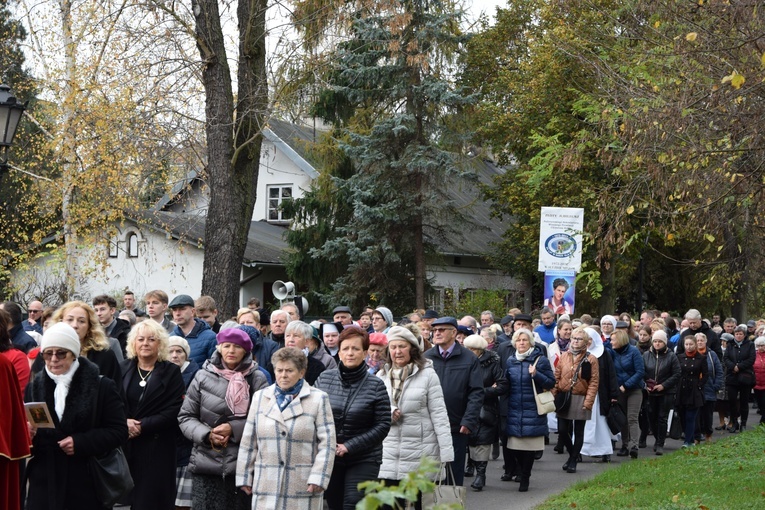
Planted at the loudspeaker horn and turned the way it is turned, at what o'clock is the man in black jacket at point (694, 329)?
The man in black jacket is roughly at 8 o'clock from the loudspeaker horn.

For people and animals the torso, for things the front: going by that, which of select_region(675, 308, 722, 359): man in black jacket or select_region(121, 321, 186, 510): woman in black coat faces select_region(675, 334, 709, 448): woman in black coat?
the man in black jacket

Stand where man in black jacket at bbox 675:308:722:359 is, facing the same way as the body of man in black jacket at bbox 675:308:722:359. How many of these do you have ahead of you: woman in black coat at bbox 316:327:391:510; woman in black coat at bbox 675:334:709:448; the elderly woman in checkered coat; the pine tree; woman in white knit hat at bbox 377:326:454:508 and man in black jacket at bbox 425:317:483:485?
5

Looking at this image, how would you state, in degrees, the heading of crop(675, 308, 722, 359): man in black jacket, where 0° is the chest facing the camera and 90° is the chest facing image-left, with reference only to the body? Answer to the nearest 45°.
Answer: approximately 0°

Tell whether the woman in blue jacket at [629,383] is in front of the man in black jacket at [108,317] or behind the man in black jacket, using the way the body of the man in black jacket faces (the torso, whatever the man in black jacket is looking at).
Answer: behind

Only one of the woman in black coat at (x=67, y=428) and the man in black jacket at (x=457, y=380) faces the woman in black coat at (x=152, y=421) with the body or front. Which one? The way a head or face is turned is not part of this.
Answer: the man in black jacket

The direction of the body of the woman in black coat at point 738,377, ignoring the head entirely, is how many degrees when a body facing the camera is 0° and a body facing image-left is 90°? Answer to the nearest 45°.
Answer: approximately 0°

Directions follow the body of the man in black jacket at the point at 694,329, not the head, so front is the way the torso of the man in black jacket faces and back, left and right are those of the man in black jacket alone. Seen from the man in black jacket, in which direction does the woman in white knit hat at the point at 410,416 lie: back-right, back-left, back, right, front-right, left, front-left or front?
front

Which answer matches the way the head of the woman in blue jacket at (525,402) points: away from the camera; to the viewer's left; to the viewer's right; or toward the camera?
toward the camera

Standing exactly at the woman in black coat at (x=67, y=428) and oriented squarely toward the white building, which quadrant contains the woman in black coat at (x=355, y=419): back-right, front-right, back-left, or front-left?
front-right

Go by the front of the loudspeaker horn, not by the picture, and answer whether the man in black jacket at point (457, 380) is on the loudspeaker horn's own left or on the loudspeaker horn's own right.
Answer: on the loudspeaker horn's own left

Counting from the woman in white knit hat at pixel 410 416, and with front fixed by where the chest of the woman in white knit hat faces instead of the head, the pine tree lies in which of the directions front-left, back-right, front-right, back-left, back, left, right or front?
back-right

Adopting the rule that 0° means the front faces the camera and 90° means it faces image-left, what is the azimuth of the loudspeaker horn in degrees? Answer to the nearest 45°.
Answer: approximately 45°

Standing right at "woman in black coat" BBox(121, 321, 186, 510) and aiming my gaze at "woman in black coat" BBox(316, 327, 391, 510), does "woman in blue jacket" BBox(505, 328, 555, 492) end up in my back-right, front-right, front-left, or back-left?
front-left

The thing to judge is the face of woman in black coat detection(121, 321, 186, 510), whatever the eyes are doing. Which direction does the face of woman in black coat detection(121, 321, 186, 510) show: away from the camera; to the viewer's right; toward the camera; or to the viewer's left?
toward the camera

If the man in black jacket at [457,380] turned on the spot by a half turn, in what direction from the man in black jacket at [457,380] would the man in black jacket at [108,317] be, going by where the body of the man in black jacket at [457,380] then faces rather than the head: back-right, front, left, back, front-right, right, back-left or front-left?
back-left

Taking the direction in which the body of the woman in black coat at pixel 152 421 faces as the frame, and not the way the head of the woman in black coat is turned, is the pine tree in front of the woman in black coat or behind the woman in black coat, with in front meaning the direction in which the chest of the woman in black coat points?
behind
